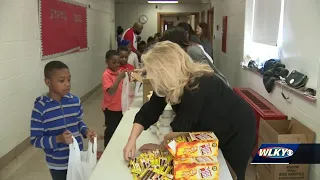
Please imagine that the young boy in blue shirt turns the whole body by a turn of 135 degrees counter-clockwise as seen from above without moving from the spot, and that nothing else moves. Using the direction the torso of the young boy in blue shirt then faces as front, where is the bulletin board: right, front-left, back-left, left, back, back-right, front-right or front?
front

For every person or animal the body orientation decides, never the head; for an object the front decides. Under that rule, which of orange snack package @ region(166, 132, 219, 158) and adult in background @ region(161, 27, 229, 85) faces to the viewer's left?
the adult in background

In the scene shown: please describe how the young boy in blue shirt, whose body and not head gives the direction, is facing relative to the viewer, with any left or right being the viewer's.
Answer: facing the viewer and to the right of the viewer

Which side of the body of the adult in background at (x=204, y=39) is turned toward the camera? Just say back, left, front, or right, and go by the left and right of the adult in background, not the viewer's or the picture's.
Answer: left

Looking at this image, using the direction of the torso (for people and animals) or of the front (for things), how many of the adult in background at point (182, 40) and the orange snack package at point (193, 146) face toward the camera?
1

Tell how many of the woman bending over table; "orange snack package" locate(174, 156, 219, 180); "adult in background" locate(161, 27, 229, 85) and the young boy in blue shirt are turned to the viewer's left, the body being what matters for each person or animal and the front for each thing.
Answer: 2

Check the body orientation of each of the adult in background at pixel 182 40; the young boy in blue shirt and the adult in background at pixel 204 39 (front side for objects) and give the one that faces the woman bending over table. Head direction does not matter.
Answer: the young boy in blue shirt

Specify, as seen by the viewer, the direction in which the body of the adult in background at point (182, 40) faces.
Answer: to the viewer's left

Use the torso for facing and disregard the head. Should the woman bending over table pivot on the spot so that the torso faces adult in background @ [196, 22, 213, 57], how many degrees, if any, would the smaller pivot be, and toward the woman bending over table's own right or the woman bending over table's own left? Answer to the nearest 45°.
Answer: approximately 90° to the woman bending over table's own right

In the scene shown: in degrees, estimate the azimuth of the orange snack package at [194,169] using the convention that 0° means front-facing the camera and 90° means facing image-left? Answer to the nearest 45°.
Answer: approximately 0°

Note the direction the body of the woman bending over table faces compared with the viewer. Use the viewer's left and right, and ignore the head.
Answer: facing to the left of the viewer
